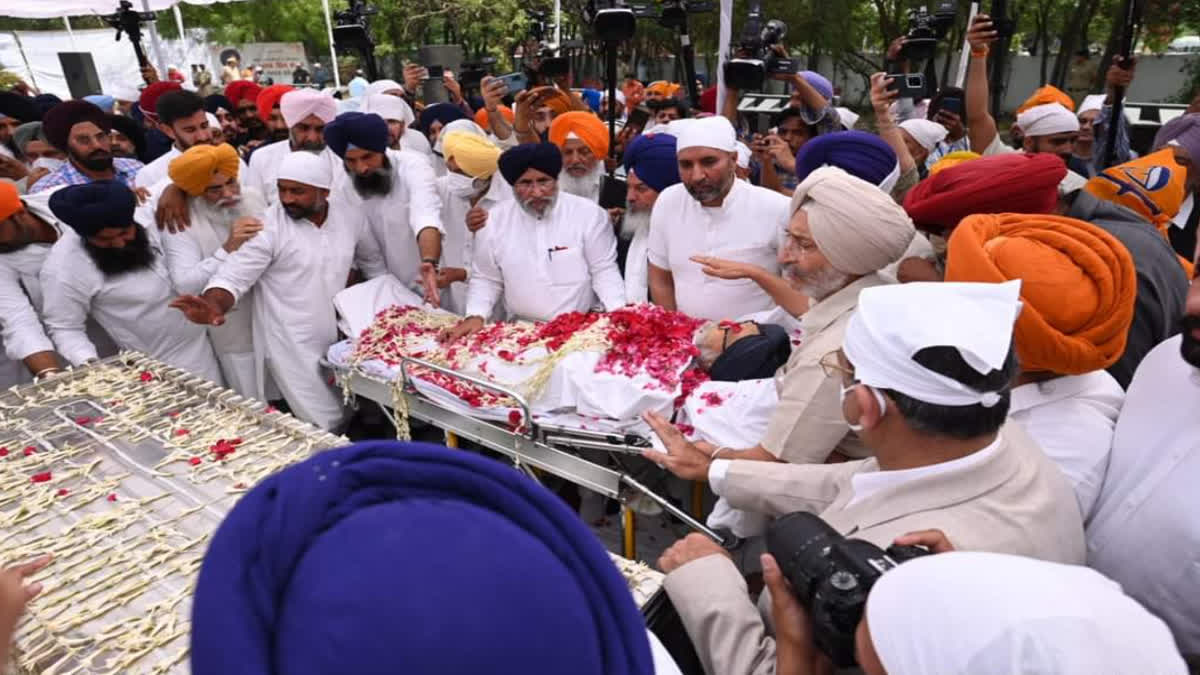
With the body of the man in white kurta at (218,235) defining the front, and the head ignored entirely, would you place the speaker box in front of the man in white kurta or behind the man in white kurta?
behind

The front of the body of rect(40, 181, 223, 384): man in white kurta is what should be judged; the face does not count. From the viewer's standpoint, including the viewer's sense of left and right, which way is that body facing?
facing the viewer and to the right of the viewer

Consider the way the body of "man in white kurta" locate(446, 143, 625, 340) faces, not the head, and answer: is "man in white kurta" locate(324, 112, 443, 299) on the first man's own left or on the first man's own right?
on the first man's own right

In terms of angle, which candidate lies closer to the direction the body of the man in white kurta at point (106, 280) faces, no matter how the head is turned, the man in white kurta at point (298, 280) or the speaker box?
the man in white kurta

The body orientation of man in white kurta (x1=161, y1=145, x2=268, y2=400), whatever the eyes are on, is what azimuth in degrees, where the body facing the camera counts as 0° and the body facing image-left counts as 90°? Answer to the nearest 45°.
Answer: approximately 315°

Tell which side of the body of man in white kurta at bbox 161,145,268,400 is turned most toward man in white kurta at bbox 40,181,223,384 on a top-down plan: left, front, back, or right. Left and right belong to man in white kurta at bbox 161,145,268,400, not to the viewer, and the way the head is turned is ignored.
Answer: right

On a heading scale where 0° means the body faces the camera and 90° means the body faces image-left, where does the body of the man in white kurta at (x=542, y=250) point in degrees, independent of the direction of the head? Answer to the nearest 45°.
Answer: approximately 0°

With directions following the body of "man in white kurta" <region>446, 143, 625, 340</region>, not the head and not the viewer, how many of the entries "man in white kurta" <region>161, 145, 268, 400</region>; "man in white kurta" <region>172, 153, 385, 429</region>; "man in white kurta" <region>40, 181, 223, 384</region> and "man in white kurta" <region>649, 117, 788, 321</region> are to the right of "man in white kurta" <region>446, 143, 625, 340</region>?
3

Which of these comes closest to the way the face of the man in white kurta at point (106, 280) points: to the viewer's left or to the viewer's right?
to the viewer's right

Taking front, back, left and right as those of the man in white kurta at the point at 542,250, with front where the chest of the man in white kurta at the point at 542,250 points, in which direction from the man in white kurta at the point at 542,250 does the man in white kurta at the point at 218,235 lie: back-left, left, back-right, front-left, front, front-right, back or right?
right

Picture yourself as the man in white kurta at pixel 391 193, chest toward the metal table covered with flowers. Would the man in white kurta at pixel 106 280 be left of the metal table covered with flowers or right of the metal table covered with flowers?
right
